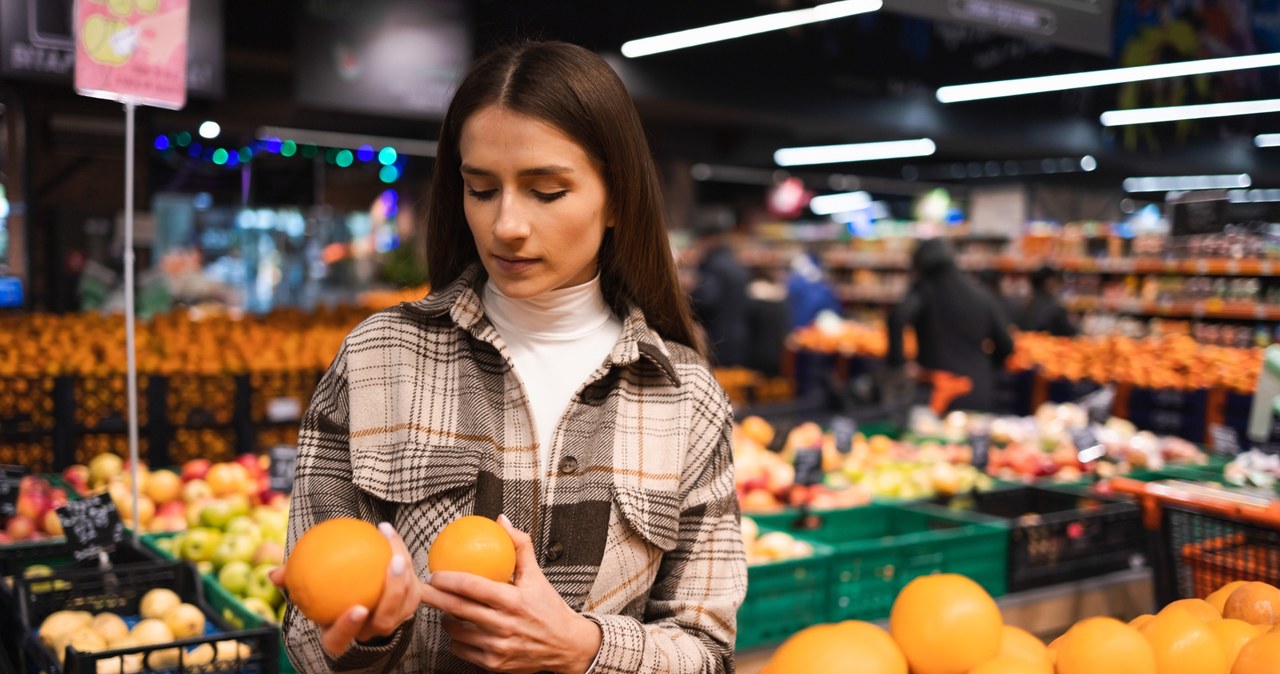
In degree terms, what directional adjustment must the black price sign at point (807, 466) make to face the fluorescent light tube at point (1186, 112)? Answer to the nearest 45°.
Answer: approximately 135° to its left

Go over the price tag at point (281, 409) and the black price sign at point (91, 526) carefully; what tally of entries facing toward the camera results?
2

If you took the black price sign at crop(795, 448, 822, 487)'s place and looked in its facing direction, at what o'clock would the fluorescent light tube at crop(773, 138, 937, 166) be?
The fluorescent light tube is roughly at 6 o'clock from the black price sign.

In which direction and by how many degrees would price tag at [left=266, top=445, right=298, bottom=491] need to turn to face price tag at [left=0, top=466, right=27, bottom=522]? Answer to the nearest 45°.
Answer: approximately 45° to its right

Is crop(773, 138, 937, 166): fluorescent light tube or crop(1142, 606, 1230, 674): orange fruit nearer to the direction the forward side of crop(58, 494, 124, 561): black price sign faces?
the orange fruit

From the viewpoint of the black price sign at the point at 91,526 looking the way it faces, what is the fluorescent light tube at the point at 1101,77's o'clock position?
The fluorescent light tube is roughly at 8 o'clock from the black price sign.

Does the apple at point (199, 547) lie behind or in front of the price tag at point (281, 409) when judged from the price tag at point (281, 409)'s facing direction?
in front

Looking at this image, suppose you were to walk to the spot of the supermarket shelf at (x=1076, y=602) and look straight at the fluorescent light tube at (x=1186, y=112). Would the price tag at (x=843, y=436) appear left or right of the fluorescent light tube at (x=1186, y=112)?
left

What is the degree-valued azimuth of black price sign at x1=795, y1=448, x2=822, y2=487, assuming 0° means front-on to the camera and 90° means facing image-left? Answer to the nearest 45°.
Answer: approximately 0°

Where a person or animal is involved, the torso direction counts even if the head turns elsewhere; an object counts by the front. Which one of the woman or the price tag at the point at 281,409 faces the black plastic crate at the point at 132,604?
the price tag
